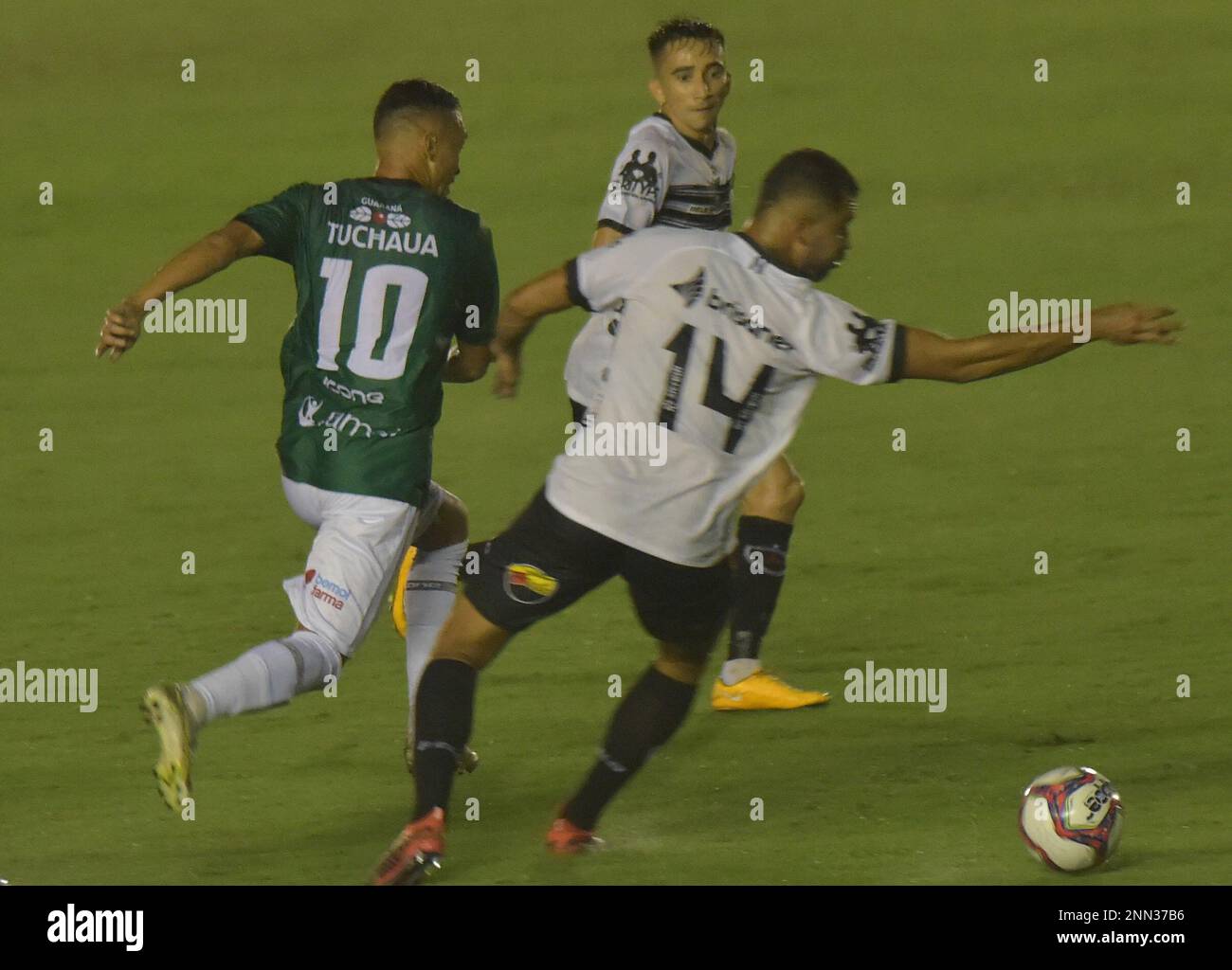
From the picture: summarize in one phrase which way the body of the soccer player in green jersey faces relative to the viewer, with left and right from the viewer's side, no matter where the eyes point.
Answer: facing away from the viewer and to the right of the viewer

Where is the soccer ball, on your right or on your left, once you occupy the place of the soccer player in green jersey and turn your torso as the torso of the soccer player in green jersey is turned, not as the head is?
on your right

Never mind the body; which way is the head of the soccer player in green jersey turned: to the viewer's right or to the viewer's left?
to the viewer's right
